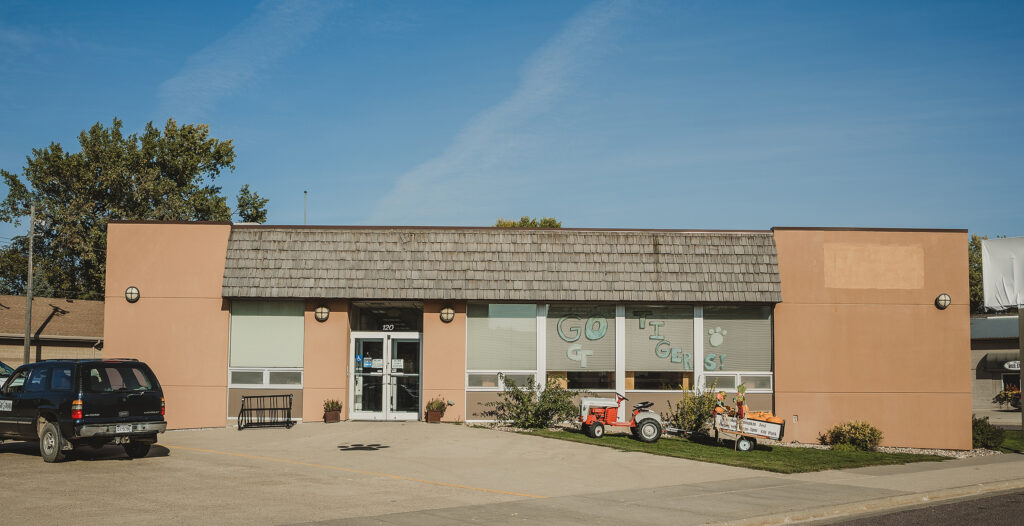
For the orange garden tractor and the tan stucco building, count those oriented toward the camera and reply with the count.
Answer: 1

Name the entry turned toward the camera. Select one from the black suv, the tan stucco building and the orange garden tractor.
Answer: the tan stucco building

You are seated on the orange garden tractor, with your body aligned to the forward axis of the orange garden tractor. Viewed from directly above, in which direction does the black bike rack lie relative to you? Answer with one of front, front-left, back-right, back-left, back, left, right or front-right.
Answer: front

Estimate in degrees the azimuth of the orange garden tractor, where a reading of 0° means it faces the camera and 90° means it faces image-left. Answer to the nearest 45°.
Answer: approximately 90°

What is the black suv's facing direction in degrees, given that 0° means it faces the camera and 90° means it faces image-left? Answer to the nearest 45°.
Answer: approximately 135°

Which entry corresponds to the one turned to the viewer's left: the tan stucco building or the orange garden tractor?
the orange garden tractor

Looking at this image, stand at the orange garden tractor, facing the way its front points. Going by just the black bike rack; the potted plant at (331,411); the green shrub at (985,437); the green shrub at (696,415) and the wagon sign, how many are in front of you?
2

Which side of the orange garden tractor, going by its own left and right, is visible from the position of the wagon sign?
back

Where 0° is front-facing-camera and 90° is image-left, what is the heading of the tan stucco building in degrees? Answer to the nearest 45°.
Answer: approximately 0°

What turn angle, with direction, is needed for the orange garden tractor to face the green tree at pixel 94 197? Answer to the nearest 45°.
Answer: approximately 45° to its right

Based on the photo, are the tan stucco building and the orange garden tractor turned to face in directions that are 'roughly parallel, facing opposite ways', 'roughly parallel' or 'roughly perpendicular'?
roughly perpendicular

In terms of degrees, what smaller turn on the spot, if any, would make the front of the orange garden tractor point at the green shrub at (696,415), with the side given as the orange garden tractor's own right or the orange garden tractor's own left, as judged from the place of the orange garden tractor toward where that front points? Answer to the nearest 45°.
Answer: approximately 135° to the orange garden tractor's own right

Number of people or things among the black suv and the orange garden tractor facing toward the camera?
0
